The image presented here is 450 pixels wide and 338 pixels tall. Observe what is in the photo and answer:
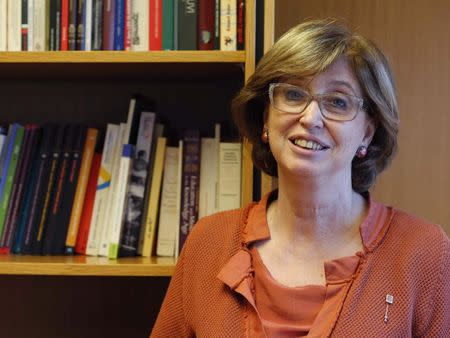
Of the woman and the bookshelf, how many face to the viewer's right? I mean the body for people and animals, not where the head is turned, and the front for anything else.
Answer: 0
